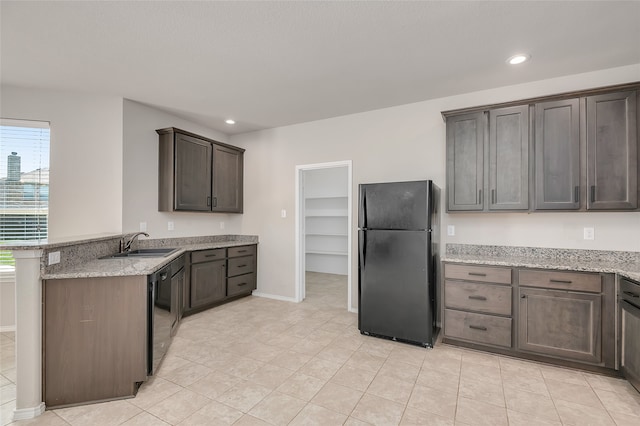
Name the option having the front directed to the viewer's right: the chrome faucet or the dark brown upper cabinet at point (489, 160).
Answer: the chrome faucet

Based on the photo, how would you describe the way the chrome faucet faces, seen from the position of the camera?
facing to the right of the viewer

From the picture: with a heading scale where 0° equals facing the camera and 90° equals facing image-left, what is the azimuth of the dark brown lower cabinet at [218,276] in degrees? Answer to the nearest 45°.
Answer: approximately 315°

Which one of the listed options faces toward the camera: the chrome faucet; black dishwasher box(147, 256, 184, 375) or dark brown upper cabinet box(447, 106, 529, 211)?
the dark brown upper cabinet

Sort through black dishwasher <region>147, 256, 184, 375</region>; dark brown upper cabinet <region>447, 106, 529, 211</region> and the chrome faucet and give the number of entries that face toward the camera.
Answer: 1

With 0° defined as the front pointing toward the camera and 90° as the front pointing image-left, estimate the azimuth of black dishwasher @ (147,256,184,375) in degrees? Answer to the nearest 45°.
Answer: approximately 270°

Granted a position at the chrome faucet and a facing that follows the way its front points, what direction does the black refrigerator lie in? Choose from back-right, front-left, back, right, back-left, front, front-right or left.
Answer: front-right

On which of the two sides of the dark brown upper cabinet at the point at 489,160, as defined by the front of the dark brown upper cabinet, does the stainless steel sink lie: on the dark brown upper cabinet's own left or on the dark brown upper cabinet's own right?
on the dark brown upper cabinet's own right

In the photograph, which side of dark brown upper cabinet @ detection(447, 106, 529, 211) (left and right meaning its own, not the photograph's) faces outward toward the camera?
front

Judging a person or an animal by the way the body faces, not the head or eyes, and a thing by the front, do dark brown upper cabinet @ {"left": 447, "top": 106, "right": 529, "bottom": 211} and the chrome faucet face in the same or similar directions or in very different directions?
very different directions

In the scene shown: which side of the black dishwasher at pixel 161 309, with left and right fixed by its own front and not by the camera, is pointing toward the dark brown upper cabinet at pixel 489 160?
front
